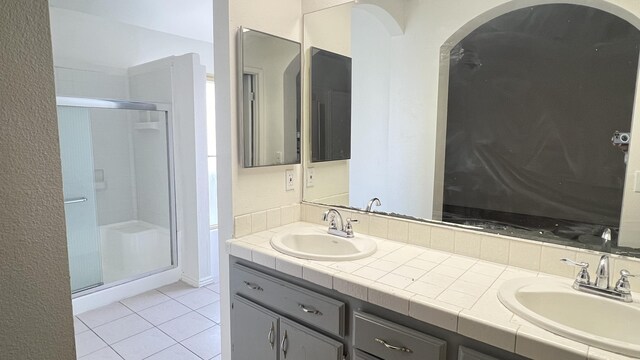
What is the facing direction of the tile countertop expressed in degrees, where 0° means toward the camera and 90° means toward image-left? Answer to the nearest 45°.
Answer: approximately 45°
